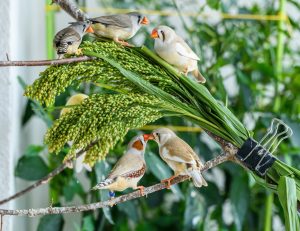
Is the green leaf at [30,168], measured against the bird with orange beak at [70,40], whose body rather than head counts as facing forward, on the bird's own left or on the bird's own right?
on the bird's own left

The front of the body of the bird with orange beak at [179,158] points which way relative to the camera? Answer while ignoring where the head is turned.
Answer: to the viewer's left

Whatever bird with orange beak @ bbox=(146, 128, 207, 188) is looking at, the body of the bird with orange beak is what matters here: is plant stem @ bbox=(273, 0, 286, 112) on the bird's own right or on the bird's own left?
on the bird's own right

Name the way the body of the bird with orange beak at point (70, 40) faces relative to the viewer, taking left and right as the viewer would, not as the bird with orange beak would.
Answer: facing to the right of the viewer

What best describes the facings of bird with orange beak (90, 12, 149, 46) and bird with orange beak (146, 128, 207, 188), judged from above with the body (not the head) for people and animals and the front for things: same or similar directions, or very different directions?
very different directions

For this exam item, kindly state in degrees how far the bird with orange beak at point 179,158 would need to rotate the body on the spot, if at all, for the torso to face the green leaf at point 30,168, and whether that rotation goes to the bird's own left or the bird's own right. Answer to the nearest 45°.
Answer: approximately 45° to the bird's own right

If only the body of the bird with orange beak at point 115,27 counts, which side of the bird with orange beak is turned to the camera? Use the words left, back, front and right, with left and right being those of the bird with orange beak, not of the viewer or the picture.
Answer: right
